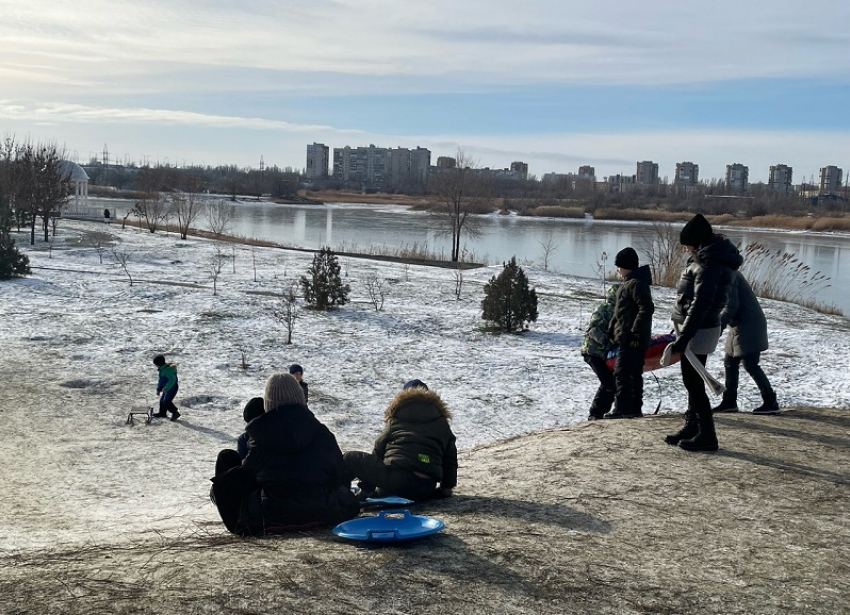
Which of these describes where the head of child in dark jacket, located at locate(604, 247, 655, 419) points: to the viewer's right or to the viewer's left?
to the viewer's left

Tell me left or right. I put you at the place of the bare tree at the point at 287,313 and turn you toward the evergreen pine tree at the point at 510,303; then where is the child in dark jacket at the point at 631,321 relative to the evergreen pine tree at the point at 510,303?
right

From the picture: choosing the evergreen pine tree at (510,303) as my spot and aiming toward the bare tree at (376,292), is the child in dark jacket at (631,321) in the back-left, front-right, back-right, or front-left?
back-left

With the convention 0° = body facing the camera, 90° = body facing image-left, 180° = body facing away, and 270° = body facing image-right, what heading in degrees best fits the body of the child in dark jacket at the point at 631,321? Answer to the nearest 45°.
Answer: approximately 90°

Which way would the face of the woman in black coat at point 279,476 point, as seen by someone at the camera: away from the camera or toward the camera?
away from the camera
